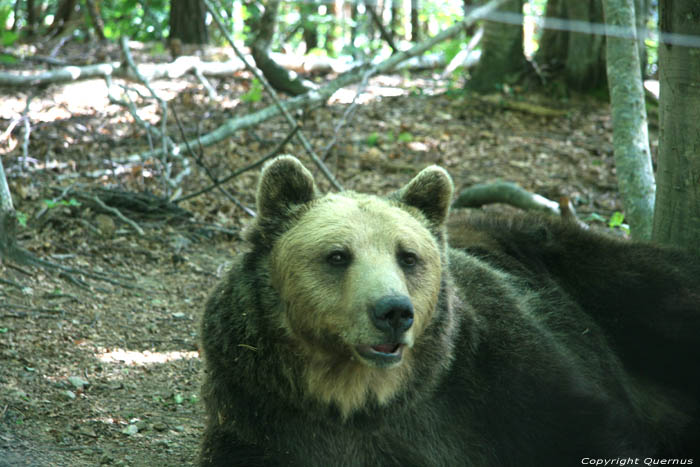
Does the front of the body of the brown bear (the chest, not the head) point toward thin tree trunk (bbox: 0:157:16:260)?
no

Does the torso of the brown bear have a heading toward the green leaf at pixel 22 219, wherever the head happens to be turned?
no

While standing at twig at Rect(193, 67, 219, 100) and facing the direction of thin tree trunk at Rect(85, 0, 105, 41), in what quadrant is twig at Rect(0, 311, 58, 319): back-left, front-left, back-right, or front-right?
back-left

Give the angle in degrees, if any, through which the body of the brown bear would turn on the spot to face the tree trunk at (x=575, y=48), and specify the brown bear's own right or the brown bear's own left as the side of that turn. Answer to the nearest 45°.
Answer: approximately 135° to the brown bear's own right

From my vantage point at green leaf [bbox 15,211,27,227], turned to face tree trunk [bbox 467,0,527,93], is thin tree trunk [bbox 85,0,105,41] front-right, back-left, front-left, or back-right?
front-left

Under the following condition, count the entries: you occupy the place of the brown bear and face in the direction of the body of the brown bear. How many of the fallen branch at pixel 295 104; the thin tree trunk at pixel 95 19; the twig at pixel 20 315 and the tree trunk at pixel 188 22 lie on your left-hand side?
0

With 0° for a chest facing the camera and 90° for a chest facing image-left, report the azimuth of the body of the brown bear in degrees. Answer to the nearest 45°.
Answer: approximately 45°

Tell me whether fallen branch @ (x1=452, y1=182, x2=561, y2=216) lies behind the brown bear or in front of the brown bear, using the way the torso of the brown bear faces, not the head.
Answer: behind

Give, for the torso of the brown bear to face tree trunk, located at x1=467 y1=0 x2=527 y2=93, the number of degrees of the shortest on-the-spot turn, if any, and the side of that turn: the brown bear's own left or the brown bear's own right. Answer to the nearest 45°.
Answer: approximately 135° to the brown bear's own right

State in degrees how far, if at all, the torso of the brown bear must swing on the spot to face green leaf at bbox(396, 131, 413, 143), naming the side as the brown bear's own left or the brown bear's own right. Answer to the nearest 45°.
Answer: approximately 135° to the brown bear's own right

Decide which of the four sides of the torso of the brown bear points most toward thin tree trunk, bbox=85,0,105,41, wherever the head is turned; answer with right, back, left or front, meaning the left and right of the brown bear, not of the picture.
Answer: right

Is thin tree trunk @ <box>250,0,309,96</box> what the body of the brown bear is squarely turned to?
no

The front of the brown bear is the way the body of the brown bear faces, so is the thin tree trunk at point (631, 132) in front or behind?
behind

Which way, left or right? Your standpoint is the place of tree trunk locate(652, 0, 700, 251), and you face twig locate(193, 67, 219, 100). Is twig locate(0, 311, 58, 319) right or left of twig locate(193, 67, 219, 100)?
left

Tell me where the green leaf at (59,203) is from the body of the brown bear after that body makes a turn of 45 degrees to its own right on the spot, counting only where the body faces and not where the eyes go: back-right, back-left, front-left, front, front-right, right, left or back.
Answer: front-right

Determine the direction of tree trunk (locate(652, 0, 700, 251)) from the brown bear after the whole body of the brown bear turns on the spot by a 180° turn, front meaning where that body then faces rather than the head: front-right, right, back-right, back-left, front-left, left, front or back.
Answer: front

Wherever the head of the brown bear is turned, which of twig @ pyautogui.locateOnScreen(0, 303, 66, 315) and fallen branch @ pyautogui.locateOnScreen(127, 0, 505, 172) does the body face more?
the twig

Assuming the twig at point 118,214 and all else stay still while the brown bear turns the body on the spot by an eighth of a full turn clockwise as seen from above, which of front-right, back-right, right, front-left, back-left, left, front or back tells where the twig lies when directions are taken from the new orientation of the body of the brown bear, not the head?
front-right

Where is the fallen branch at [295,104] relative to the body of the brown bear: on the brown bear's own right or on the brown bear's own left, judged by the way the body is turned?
on the brown bear's own right

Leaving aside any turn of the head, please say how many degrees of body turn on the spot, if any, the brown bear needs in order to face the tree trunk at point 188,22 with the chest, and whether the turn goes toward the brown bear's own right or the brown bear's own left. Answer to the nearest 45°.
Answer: approximately 135° to the brown bear's own right
